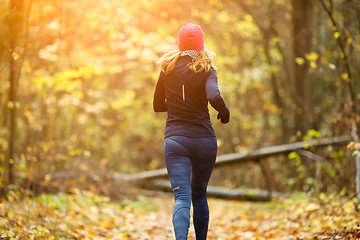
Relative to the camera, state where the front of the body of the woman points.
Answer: away from the camera

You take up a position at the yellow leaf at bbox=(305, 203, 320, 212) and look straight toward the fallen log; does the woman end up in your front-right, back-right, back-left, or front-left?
back-left

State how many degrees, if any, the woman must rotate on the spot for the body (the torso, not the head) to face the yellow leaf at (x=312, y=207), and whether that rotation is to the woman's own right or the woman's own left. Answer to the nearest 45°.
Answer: approximately 45° to the woman's own right

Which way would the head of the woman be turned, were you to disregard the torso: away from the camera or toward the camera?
away from the camera

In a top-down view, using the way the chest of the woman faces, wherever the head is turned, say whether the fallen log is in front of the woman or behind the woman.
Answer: in front
